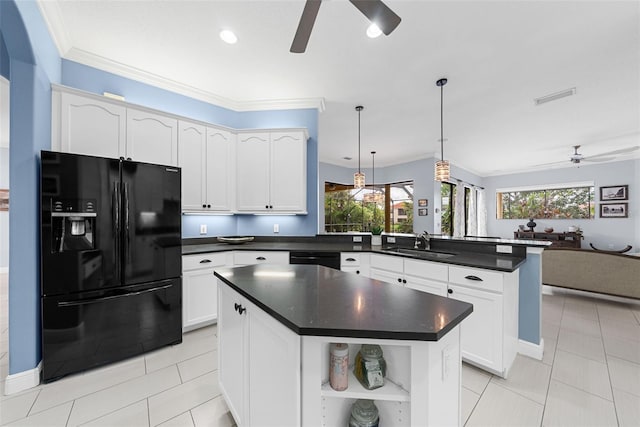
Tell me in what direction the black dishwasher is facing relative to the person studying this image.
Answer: facing the viewer

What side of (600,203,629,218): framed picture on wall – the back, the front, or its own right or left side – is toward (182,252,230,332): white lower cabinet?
front

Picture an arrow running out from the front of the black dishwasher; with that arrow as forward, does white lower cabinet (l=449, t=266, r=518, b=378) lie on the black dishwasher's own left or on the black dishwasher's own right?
on the black dishwasher's own left

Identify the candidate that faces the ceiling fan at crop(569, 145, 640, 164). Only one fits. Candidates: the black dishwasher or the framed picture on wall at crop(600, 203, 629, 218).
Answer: the framed picture on wall

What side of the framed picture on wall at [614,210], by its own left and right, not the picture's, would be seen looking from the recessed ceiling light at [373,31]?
front

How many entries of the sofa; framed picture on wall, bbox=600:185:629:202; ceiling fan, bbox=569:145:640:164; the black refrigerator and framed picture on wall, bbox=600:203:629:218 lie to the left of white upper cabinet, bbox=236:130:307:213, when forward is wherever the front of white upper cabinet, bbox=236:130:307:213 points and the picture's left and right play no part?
4

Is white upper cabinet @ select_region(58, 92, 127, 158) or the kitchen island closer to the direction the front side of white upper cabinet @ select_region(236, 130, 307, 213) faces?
the kitchen island

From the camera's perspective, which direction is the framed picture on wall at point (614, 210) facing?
toward the camera

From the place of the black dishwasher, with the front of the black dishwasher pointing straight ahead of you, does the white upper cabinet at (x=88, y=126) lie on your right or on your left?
on your right

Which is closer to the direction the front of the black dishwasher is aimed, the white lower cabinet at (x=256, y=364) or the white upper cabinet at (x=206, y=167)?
the white lower cabinet

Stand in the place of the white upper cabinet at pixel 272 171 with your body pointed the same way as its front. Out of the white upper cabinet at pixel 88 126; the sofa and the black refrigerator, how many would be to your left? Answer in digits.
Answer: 1

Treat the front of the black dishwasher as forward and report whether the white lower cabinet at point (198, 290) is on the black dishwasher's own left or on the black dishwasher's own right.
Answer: on the black dishwasher's own right

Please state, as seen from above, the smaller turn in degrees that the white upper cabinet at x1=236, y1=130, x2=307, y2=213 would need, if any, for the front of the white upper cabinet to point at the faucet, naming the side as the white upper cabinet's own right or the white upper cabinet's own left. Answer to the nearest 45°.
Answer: approximately 90° to the white upper cabinet's own left

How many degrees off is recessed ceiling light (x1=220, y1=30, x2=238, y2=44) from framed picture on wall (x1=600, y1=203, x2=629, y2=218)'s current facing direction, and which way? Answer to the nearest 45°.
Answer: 0° — it already faces it

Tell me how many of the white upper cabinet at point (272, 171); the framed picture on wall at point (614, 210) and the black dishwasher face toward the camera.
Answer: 3
